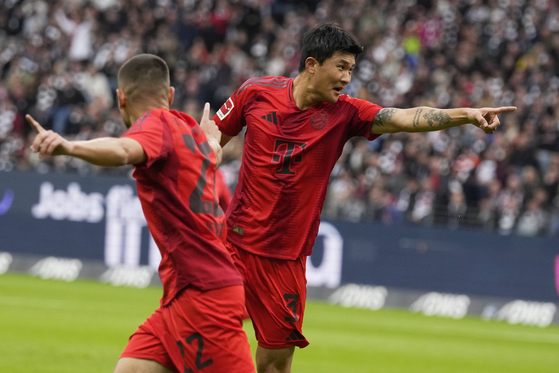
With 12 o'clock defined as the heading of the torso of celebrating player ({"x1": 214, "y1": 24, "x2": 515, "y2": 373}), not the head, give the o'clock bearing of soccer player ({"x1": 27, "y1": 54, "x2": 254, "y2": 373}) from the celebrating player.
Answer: The soccer player is roughly at 2 o'clock from the celebrating player.

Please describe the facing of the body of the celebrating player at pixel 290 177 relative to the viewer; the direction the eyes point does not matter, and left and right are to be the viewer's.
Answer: facing the viewer and to the right of the viewer

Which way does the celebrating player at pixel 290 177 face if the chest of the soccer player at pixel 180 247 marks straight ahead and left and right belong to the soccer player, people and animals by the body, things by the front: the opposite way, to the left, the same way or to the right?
the opposite way

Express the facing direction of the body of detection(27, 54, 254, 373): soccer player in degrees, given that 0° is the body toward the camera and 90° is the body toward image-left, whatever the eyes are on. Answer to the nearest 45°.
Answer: approximately 135°

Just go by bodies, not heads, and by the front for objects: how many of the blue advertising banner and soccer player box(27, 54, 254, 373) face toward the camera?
1

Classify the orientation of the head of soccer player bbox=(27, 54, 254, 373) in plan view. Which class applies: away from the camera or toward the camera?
away from the camera

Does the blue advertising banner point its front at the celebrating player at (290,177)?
yes

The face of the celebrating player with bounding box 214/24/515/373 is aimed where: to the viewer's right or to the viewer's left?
to the viewer's right

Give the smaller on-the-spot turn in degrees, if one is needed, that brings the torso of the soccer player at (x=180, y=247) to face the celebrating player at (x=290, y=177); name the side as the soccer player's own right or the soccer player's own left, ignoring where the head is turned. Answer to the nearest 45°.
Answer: approximately 90° to the soccer player's own right

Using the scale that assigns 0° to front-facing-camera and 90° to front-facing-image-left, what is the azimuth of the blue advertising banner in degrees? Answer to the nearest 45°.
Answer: approximately 0°

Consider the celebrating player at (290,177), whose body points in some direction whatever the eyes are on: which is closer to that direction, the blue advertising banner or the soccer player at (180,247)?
the soccer player

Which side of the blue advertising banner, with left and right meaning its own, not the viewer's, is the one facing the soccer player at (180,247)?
front
